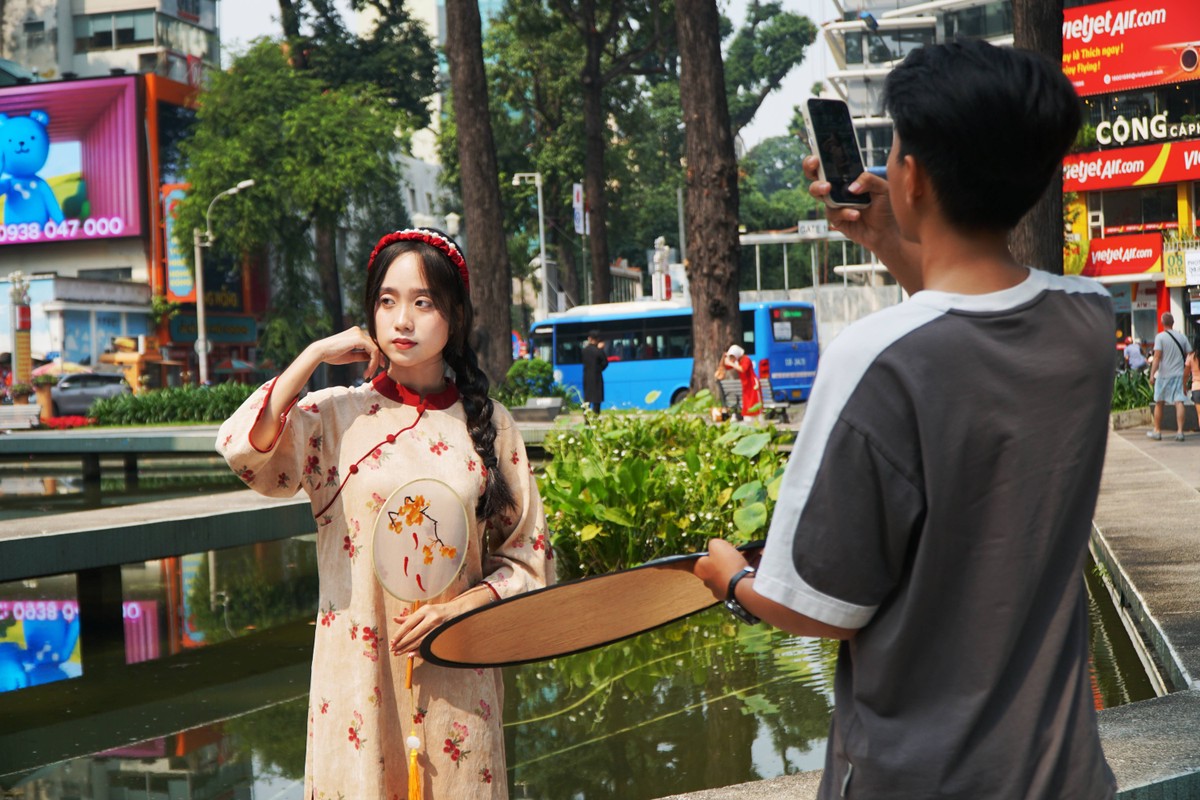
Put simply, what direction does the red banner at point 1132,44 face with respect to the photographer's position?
facing the viewer and to the left of the viewer

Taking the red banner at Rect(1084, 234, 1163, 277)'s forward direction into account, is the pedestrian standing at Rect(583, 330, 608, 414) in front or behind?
in front

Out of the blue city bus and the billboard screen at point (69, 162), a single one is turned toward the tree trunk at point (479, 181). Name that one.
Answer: the billboard screen

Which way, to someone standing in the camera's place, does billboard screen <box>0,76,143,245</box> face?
facing the viewer

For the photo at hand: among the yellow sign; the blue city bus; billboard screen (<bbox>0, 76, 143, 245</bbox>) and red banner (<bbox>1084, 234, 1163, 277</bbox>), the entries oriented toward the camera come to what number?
3

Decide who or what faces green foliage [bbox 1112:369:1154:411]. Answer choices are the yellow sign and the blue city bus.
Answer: the yellow sign

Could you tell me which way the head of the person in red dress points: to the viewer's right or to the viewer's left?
to the viewer's left

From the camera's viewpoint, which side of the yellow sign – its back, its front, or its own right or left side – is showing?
front

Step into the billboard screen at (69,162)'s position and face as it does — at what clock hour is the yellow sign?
The yellow sign is roughly at 10 o'clock from the billboard screen.

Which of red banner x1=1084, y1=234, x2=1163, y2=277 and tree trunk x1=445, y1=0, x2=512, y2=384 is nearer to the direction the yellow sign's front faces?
the tree trunk

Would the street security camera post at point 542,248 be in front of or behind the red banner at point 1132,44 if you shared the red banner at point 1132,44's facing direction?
in front
